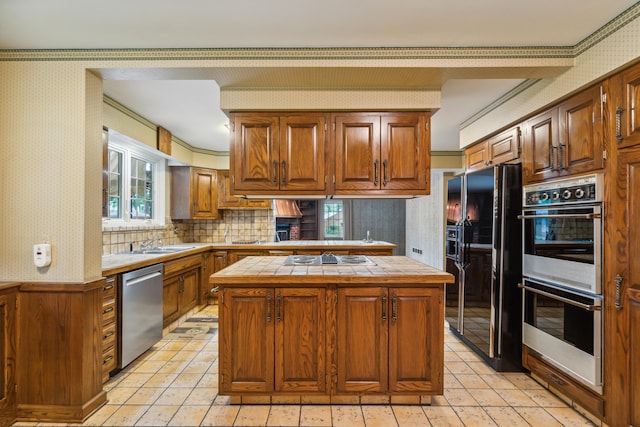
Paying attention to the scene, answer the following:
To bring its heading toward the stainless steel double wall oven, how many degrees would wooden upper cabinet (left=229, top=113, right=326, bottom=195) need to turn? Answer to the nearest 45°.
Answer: approximately 90° to its left

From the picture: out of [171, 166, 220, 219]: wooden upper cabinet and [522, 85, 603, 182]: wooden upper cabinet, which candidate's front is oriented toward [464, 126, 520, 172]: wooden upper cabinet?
[171, 166, 220, 219]: wooden upper cabinet

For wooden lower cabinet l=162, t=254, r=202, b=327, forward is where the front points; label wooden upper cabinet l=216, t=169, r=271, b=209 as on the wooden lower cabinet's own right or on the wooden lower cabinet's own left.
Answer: on the wooden lower cabinet's own left

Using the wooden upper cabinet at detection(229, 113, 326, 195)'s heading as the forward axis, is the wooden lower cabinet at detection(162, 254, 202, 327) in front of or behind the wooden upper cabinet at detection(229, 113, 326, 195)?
behind

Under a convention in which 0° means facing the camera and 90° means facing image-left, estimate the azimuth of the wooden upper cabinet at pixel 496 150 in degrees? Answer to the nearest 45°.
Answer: approximately 45°

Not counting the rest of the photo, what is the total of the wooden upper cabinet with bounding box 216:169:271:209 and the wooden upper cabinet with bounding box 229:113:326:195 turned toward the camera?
2

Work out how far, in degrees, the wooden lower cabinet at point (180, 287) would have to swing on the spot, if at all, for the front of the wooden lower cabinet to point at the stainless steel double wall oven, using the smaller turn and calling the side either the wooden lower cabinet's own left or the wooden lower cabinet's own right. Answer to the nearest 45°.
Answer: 0° — it already faces it

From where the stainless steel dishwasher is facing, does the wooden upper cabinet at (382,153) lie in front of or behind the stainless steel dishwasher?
in front
